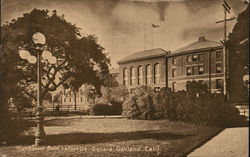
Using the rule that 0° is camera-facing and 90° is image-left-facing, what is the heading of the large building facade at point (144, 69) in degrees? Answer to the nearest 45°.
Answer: approximately 45°

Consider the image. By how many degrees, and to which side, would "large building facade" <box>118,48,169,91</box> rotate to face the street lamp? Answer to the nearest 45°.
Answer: approximately 45° to its right

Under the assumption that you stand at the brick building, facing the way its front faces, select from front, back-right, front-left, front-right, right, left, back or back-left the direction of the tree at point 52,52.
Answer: front-right

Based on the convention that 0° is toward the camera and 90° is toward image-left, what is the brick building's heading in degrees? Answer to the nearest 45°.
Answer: approximately 45°
